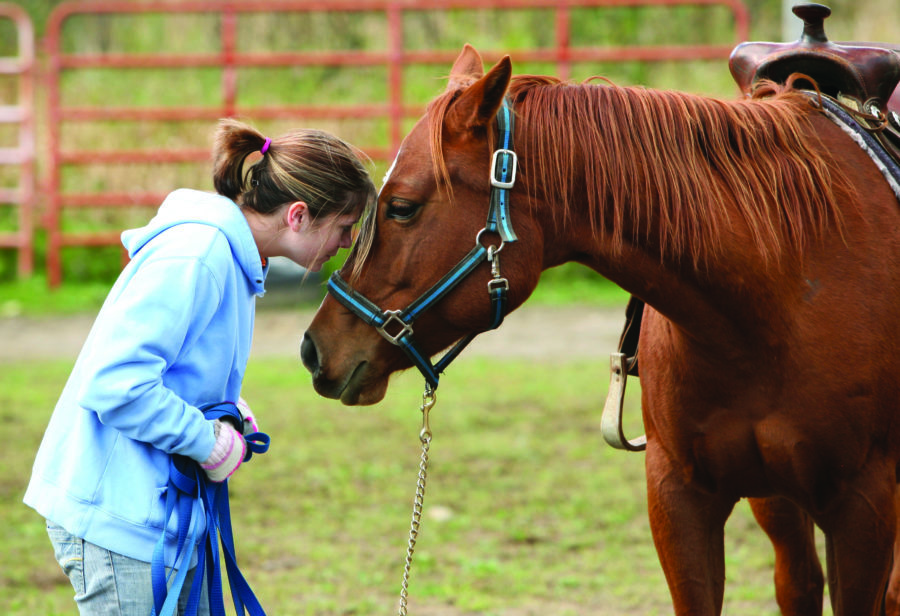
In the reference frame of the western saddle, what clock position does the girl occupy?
The girl is roughly at 12 o'clock from the western saddle.

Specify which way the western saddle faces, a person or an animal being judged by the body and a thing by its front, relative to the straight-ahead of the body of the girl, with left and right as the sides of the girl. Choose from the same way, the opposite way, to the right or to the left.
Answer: the opposite way

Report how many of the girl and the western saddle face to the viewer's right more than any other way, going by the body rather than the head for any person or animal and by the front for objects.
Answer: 1

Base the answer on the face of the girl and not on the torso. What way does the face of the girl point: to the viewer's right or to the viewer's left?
to the viewer's right

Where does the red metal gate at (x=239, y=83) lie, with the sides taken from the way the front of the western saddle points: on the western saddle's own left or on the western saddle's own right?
on the western saddle's own right

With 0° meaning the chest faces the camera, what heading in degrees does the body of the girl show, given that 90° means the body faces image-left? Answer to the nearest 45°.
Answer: approximately 270°
